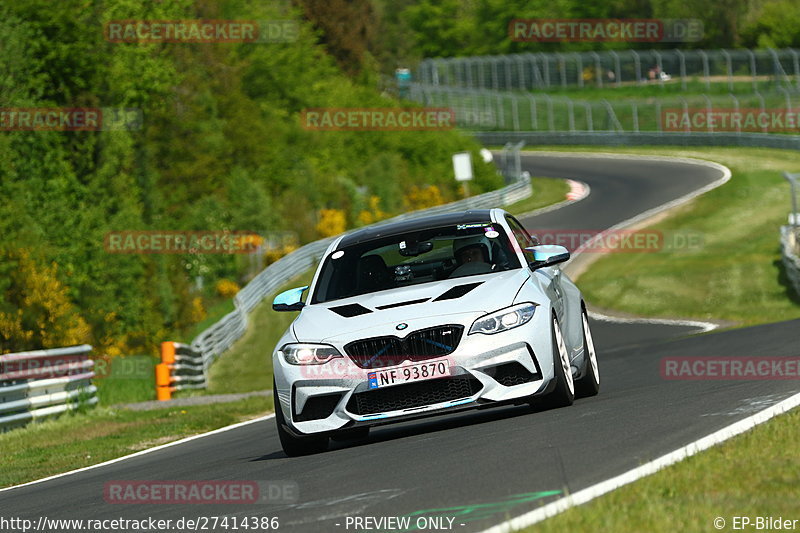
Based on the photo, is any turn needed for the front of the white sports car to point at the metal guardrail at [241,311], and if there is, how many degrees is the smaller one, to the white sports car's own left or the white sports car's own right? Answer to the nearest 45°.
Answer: approximately 180°

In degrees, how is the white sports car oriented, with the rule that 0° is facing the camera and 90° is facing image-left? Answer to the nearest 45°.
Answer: approximately 0°
